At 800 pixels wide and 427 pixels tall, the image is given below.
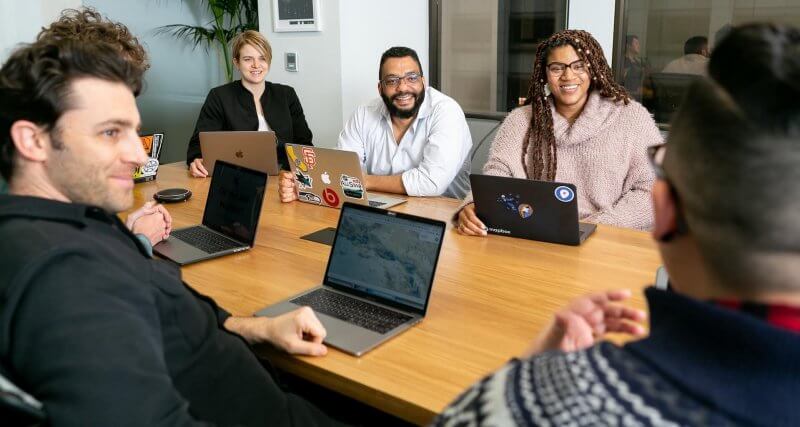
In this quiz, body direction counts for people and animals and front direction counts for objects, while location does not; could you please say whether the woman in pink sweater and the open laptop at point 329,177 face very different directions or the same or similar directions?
very different directions

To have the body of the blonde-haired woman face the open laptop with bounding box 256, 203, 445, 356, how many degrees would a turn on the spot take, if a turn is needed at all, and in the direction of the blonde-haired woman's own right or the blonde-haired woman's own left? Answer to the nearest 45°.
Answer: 0° — they already face it

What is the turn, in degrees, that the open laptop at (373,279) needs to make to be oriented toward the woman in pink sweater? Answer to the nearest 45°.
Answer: approximately 180°

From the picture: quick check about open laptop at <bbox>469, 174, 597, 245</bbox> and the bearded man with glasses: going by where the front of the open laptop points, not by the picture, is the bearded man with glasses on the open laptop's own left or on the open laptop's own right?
on the open laptop's own left

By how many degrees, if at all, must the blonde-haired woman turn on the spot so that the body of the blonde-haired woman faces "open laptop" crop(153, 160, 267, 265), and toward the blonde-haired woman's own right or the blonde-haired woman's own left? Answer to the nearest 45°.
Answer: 0° — they already face it

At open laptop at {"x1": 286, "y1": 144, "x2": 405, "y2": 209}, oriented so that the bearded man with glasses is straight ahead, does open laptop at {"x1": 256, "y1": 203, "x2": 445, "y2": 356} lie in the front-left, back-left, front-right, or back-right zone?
back-right

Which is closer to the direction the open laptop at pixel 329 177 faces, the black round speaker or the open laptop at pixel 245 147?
the open laptop

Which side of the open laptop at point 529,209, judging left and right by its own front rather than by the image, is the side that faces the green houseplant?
left

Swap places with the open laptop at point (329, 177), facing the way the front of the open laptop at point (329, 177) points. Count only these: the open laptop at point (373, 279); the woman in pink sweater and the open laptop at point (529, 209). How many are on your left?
0

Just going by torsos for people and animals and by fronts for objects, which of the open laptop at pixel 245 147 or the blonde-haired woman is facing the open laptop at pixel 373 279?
the blonde-haired woman

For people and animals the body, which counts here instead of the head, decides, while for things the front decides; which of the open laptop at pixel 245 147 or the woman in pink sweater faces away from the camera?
the open laptop

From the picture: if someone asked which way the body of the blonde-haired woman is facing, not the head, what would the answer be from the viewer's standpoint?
toward the camera

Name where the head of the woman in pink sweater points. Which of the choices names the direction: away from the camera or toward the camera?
toward the camera

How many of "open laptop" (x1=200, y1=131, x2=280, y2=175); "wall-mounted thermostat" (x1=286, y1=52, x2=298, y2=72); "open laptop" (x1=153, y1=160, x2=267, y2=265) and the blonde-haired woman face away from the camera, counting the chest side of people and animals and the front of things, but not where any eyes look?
1

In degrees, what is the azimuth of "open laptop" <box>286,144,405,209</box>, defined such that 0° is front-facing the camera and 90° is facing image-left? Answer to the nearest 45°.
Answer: approximately 225°

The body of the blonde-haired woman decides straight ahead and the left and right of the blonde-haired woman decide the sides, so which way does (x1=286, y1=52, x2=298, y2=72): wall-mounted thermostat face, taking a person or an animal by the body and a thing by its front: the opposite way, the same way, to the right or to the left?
the same way

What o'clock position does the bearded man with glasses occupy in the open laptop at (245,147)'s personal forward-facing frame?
The bearded man with glasses is roughly at 3 o'clock from the open laptop.

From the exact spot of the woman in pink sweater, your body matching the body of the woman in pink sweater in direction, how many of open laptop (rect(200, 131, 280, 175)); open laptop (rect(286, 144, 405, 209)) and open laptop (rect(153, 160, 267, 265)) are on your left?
0

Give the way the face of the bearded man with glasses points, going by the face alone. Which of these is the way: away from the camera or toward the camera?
toward the camera
